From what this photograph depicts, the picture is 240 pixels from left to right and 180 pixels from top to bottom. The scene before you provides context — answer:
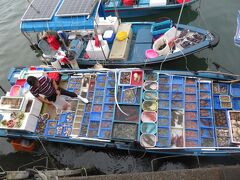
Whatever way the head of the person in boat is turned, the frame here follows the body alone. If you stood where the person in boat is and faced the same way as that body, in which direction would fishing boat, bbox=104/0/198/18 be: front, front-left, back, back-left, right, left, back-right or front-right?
left

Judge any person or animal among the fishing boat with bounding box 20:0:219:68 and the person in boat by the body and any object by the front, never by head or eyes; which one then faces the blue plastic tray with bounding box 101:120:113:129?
the person in boat

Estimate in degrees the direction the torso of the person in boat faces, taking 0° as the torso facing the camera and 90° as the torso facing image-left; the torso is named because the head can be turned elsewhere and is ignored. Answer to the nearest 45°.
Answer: approximately 315°

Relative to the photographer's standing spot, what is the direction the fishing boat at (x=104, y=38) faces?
facing to the right of the viewer

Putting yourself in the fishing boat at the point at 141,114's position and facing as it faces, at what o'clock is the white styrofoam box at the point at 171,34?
The white styrofoam box is roughly at 10 o'clock from the fishing boat.

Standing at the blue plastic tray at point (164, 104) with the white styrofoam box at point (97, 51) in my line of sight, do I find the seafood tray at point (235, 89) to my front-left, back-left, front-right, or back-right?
back-right

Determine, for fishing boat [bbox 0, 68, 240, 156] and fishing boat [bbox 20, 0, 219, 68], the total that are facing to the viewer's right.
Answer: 2

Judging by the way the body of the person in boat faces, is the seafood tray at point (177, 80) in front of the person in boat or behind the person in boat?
in front

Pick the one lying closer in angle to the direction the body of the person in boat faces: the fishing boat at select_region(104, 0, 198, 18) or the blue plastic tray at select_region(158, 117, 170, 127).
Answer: the blue plastic tray

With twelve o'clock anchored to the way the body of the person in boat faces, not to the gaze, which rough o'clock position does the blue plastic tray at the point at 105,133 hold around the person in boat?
The blue plastic tray is roughly at 12 o'clock from the person in boat.

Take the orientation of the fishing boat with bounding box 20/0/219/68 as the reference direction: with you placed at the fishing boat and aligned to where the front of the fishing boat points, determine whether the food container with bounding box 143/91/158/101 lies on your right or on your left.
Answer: on your right

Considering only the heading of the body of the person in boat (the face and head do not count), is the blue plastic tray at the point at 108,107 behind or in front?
in front
